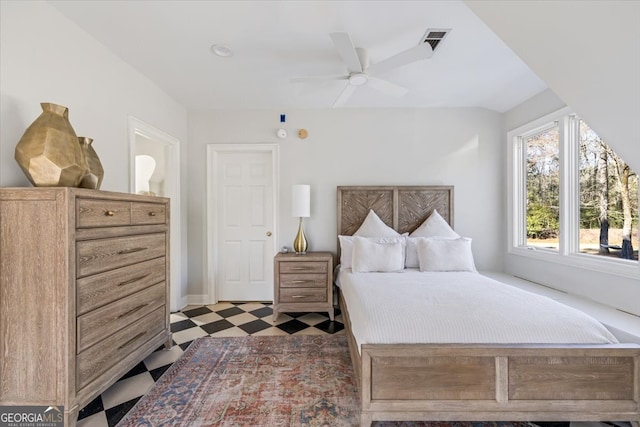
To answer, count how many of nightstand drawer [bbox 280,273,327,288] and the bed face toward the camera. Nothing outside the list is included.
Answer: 2

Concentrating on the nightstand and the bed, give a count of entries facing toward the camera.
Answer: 2

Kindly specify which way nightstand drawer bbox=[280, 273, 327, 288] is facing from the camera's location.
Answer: facing the viewer

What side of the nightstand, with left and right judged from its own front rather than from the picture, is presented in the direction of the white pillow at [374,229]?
left

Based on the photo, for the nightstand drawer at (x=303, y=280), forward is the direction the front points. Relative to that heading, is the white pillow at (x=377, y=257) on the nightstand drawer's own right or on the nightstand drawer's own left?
on the nightstand drawer's own left

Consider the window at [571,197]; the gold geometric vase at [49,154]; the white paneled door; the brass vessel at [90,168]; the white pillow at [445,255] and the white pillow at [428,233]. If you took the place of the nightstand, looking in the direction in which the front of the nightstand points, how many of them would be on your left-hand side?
3

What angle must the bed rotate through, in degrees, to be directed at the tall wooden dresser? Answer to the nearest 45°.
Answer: approximately 45° to its right

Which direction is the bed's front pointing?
toward the camera

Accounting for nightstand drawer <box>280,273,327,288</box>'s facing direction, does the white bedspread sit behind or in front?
in front

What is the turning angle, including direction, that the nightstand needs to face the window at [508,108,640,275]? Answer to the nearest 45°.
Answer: approximately 90° to its left

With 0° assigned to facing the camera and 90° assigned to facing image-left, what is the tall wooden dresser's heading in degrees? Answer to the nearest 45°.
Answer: approximately 315°
